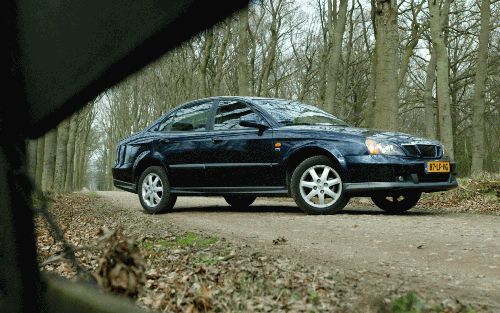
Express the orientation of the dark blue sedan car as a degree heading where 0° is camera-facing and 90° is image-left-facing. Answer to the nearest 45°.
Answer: approximately 315°
